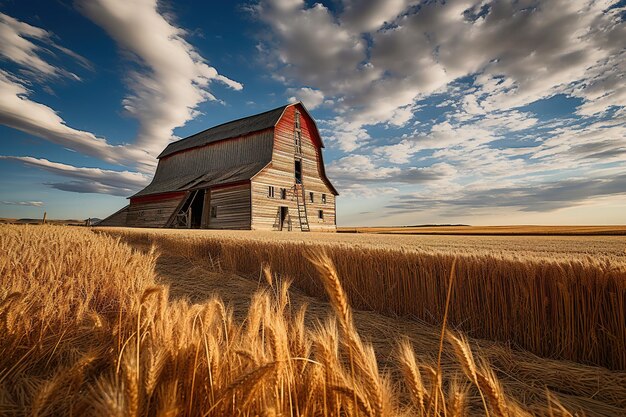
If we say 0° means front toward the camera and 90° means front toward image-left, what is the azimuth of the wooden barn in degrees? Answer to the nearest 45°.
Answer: approximately 315°
